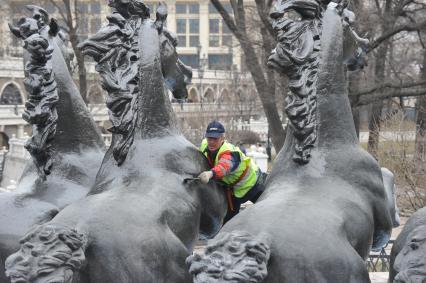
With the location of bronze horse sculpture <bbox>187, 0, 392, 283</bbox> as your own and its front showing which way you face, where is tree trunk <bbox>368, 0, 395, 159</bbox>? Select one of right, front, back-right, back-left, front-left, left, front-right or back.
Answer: front-left

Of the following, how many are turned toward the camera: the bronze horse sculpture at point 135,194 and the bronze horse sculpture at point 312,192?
0

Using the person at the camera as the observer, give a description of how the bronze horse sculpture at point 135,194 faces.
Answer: facing away from the viewer and to the right of the viewer

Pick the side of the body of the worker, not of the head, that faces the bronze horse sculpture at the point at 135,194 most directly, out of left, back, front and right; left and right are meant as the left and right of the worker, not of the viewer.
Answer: front

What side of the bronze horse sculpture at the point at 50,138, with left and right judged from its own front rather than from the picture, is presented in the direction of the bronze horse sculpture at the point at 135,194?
right

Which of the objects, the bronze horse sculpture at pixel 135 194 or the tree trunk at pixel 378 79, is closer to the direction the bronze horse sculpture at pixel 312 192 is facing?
the tree trunk

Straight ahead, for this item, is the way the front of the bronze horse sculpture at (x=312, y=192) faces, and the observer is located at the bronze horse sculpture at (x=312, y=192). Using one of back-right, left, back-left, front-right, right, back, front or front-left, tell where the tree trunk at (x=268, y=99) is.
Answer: front-left

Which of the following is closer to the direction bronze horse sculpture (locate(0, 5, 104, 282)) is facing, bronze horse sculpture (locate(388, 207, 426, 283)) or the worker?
the worker

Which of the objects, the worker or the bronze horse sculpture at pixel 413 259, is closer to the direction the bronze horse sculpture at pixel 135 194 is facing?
the worker

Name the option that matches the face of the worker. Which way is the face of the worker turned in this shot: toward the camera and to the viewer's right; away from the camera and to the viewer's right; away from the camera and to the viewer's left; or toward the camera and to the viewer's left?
toward the camera and to the viewer's left

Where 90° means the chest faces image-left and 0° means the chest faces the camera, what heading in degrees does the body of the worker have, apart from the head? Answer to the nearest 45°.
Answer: approximately 45°

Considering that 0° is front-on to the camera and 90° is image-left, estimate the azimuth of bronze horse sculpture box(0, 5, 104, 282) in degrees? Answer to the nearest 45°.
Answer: approximately 225°

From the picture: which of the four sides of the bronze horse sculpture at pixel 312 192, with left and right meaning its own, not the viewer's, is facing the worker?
left

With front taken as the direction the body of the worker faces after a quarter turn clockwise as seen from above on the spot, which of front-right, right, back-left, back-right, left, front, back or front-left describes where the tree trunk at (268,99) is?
front-right

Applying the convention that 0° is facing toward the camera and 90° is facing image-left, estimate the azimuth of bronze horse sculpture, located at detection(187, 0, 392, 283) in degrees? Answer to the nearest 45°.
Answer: approximately 225°
